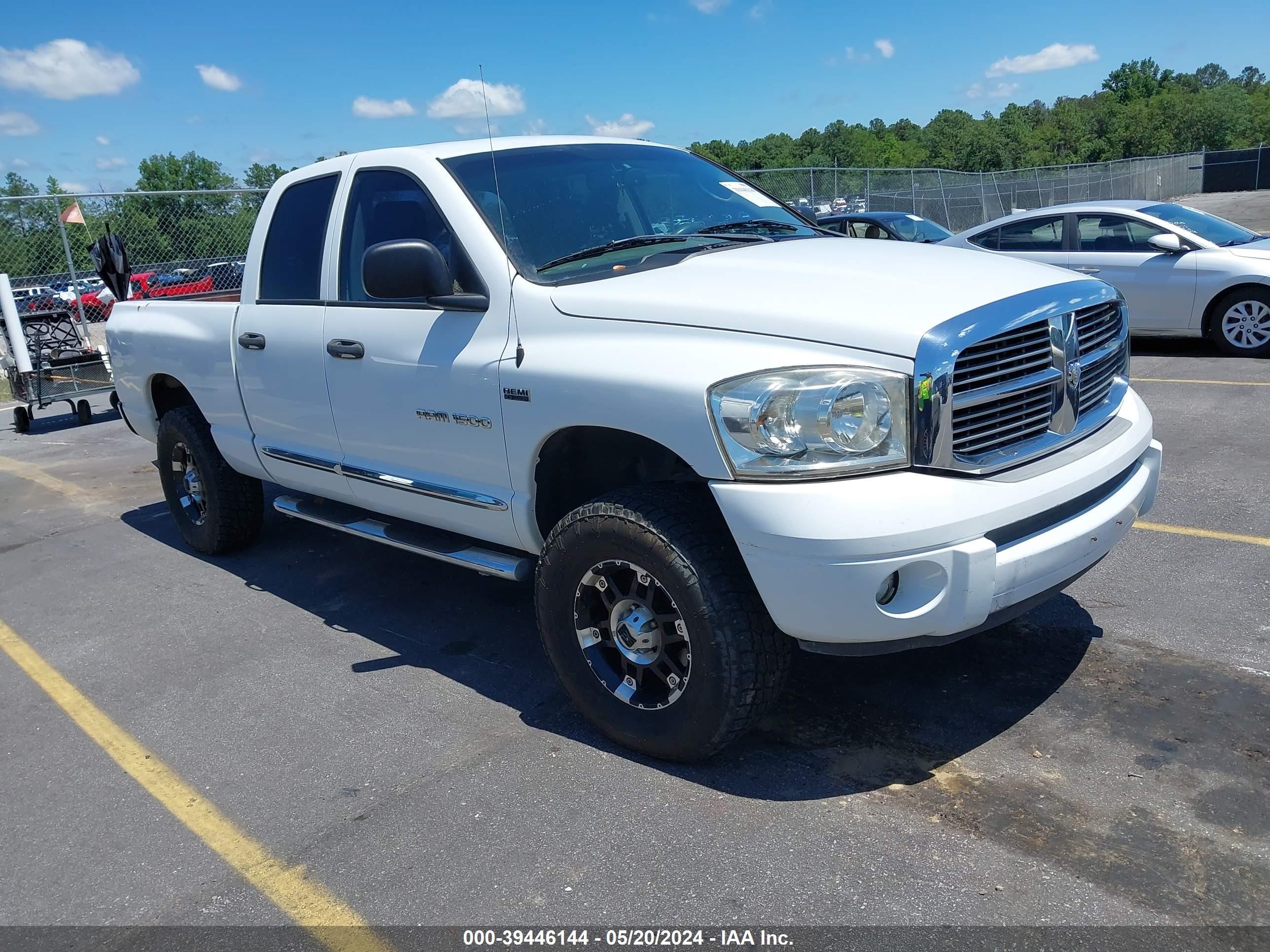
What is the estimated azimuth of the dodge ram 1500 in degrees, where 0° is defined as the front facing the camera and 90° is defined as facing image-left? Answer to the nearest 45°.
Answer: approximately 315°

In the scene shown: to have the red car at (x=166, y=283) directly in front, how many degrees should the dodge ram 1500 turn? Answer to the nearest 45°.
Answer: approximately 180°

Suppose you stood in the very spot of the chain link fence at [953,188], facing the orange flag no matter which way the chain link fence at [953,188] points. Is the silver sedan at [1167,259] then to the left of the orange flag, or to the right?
left

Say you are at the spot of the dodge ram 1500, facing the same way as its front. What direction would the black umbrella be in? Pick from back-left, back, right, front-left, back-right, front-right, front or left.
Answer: back

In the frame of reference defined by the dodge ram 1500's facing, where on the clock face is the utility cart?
The utility cart is roughly at 6 o'clock from the dodge ram 1500.

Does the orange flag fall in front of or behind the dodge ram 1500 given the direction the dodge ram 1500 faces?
behind

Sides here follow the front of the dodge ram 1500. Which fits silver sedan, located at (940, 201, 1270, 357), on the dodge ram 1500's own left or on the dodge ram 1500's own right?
on the dodge ram 1500's own left

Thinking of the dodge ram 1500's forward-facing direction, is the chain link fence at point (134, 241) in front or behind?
behind
